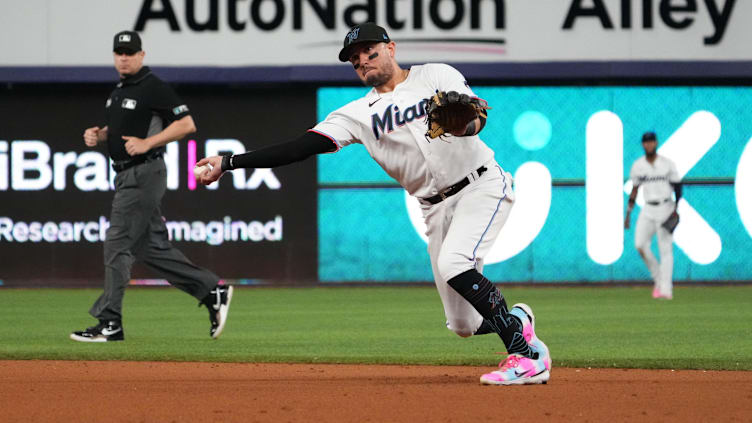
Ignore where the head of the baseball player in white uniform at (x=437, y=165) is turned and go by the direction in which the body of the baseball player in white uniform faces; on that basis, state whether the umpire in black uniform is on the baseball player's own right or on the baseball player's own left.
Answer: on the baseball player's own right

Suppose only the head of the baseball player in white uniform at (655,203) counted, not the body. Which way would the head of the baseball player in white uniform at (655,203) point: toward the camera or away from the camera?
toward the camera

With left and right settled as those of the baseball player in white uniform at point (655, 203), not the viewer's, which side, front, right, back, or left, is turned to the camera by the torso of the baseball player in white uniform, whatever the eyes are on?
front

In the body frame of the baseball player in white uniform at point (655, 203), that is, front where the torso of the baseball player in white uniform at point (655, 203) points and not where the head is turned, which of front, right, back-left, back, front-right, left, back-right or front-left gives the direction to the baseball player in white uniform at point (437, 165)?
front

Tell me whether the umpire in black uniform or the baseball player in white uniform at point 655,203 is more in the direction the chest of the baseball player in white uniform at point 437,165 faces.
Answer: the umpire in black uniform

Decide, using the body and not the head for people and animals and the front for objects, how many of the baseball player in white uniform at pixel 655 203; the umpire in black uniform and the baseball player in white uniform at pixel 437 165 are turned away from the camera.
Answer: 0

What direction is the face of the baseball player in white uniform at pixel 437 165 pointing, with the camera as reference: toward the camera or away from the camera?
toward the camera

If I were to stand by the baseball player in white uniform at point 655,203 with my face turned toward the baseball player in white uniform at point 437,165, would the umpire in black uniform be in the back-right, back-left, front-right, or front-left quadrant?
front-right

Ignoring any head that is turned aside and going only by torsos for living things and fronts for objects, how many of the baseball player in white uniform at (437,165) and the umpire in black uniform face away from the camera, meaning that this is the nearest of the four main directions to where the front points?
0

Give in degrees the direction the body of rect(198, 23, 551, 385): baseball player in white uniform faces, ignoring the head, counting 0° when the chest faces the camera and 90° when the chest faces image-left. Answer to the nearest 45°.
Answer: approximately 45°
